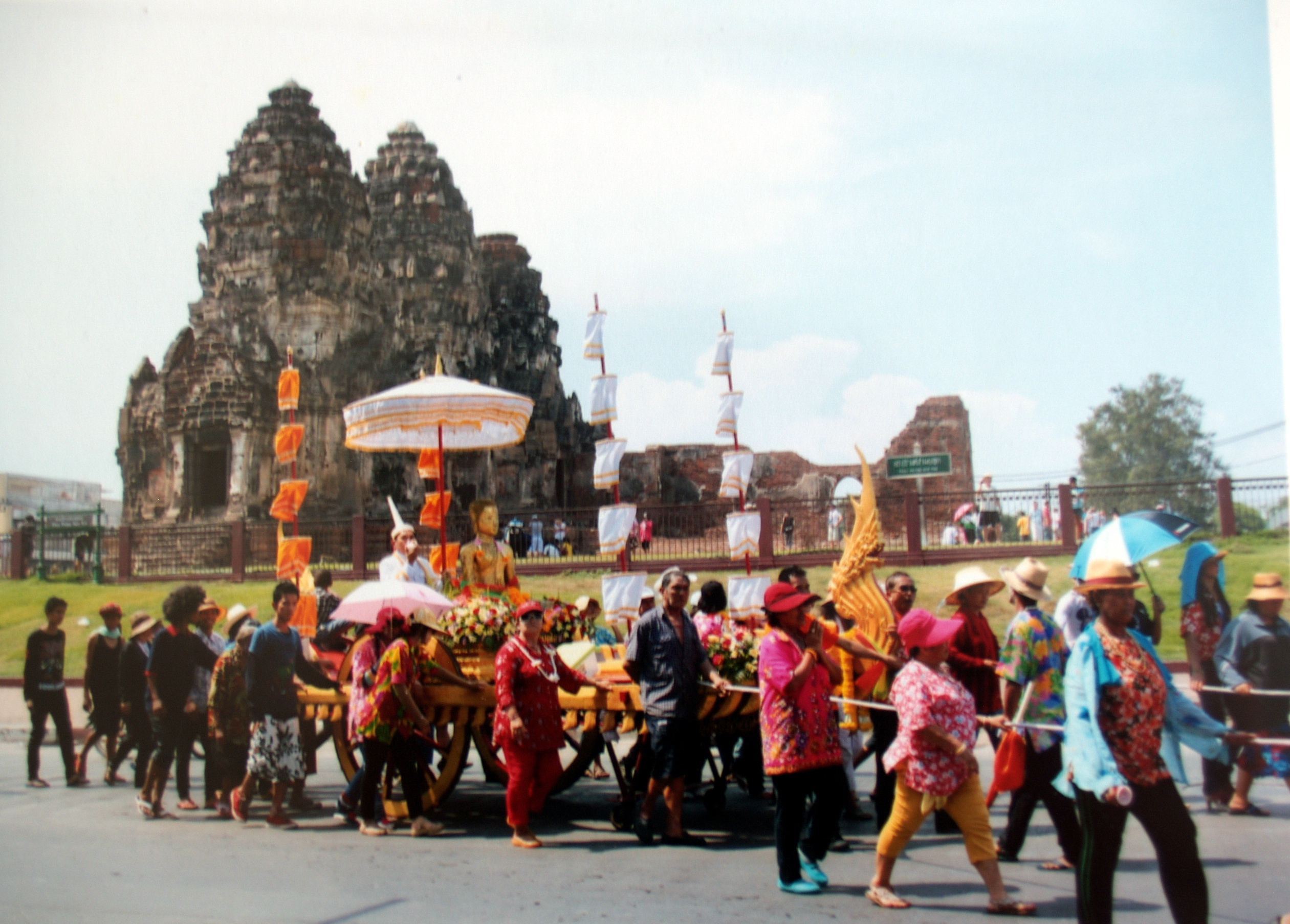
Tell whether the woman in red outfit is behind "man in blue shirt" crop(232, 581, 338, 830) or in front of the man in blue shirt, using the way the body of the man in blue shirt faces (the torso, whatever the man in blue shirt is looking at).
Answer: in front

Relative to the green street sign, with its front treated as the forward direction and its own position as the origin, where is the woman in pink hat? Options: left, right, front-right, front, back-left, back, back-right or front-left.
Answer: front

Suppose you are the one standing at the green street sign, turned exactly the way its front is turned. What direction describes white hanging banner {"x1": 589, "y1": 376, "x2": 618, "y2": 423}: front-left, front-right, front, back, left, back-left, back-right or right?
front-right

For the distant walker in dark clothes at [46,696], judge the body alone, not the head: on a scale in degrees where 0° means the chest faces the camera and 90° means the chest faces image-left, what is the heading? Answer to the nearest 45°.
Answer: approximately 315°

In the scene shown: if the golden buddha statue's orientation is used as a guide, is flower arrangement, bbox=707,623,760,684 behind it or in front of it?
in front

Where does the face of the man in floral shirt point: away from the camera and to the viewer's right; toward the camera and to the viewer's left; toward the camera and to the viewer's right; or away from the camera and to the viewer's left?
away from the camera and to the viewer's left

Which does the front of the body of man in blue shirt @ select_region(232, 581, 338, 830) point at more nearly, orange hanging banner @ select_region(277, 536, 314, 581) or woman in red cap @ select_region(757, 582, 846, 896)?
the woman in red cap
